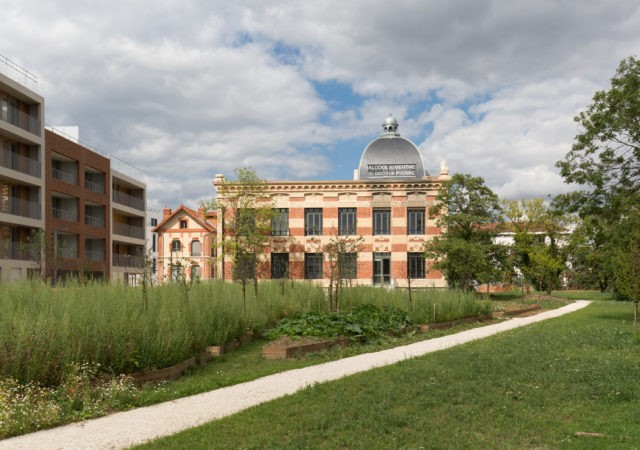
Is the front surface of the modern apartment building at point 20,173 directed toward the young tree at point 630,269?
yes

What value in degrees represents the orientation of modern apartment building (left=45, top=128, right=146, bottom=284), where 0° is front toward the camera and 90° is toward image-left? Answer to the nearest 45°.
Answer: approximately 315°

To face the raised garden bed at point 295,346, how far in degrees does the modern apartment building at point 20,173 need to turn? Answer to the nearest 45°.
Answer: approximately 45° to its right

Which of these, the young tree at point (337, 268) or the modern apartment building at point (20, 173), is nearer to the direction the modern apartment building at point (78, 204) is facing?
the young tree

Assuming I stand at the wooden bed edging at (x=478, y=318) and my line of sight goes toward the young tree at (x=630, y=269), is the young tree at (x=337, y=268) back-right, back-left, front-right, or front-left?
back-left

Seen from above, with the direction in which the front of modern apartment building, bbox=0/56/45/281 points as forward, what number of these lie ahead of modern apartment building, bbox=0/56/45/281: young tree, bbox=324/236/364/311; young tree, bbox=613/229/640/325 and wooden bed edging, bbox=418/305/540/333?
3

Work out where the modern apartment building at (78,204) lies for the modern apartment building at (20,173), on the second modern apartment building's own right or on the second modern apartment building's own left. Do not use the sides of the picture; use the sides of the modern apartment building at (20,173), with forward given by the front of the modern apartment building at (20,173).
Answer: on the second modern apartment building's own left

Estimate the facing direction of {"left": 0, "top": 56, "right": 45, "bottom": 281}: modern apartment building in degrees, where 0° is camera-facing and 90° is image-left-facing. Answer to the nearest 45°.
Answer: approximately 315°

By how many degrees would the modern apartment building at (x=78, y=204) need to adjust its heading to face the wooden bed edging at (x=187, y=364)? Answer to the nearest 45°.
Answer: approximately 45° to its right
